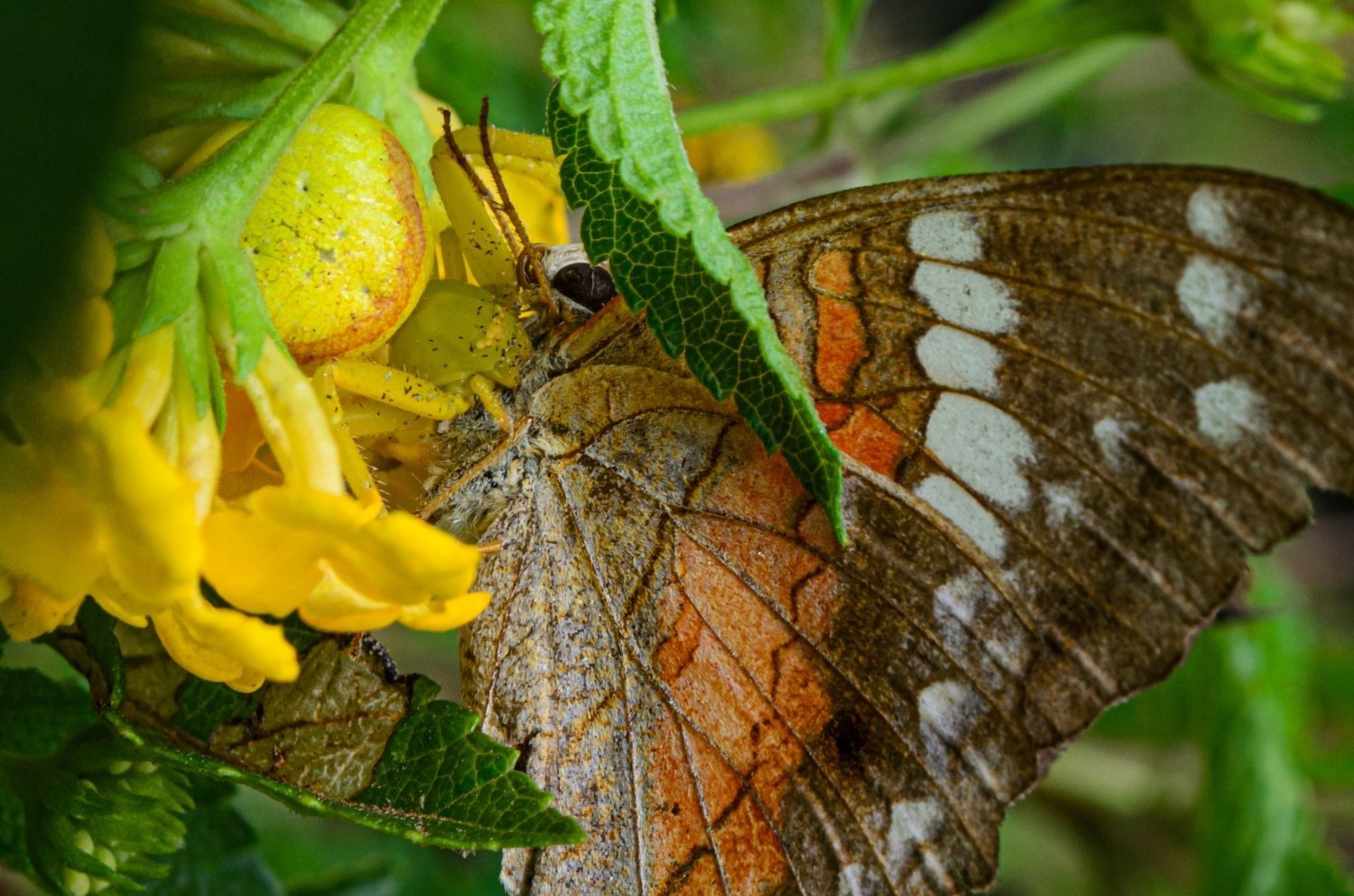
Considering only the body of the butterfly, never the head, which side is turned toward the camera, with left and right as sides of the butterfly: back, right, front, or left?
left

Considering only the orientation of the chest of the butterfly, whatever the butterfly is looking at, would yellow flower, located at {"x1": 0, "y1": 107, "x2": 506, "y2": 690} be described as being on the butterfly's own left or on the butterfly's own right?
on the butterfly's own left
